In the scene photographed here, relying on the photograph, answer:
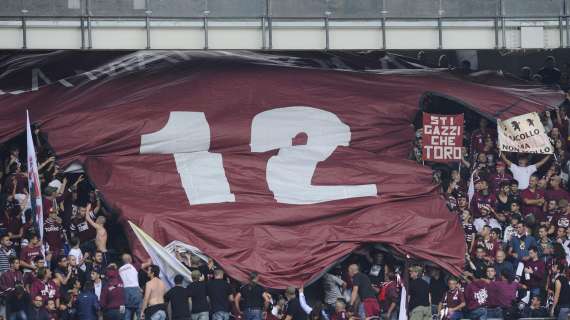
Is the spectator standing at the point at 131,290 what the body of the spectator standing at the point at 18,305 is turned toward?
no

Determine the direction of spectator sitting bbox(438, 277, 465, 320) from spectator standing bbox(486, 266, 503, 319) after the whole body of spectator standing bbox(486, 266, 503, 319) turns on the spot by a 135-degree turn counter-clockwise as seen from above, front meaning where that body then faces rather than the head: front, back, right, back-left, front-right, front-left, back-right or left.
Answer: back

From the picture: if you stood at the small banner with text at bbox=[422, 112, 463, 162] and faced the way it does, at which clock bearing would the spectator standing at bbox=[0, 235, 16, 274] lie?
The spectator standing is roughly at 2 o'clock from the small banner with text.

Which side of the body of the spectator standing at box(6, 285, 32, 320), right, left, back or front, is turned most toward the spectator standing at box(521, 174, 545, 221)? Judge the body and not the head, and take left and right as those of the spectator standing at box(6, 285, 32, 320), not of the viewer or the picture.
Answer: left

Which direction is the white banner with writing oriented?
toward the camera

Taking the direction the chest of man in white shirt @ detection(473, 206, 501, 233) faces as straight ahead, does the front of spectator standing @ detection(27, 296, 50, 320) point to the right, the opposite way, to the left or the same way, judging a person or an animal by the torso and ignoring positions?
the same way

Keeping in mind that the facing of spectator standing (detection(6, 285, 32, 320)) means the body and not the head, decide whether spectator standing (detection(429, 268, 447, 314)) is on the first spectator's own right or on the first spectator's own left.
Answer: on the first spectator's own left

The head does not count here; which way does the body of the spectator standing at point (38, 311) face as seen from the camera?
toward the camera

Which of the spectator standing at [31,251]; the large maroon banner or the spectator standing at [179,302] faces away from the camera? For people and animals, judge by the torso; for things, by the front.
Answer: the spectator standing at [179,302]

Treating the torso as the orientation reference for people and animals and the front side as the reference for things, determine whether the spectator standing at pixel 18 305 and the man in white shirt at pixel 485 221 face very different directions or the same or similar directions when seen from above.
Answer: same or similar directions

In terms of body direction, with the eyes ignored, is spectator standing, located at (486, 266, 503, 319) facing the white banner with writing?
no

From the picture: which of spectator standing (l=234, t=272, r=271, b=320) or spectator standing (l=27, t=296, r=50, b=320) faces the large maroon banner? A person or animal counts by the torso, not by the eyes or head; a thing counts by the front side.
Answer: spectator standing (l=234, t=272, r=271, b=320)

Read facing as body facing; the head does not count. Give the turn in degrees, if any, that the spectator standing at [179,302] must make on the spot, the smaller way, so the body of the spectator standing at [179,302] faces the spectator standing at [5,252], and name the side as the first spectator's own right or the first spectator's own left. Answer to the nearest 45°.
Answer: approximately 90° to the first spectator's own left

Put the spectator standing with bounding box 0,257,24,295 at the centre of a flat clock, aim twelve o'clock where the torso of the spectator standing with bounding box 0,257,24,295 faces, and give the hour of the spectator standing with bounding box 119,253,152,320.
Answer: the spectator standing with bounding box 119,253,152,320 is roughly at 10 o'clock from the spectator standing with bounding box 0,257,24,295.

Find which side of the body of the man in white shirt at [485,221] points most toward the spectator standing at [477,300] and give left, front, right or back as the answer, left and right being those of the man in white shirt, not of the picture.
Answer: front
